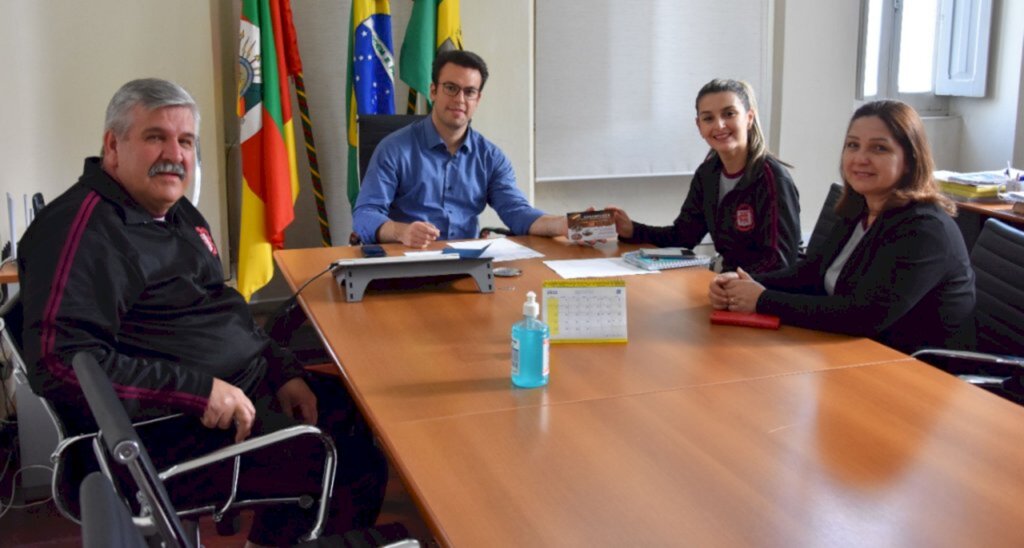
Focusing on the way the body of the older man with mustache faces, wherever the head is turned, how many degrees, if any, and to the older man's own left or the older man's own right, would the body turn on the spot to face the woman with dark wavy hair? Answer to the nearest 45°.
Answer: approximately 45° to the older man's own left

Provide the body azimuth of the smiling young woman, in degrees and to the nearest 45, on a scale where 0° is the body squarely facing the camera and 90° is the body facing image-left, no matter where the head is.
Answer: approximately 45°

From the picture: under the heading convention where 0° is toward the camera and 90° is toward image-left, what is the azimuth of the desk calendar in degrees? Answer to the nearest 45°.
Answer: approximately 0°

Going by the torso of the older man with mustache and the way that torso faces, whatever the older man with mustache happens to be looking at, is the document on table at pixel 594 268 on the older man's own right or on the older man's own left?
on the older man's own left

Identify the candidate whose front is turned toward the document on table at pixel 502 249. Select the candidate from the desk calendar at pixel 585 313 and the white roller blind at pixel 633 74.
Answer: the white roller blind

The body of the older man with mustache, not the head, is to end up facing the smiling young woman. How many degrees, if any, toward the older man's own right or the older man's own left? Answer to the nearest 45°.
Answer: approximately 45° to the older man's own left

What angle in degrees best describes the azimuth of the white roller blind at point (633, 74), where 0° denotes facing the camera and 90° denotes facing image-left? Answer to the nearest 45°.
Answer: approximately 0°

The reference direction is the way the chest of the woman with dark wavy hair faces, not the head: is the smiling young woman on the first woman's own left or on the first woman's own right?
on the first woman's own right

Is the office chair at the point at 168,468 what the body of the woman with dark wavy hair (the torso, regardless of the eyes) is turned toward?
yes

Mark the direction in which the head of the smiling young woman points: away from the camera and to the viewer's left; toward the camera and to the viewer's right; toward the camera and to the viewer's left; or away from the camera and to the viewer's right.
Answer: toward the camera and to the viewer's left

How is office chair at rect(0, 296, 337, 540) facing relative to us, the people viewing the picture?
facing to the right of the viewer

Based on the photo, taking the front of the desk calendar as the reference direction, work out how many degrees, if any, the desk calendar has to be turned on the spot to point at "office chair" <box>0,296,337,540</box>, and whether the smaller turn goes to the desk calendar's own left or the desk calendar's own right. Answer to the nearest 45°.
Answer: approximately 45° to the desk calendar's own right

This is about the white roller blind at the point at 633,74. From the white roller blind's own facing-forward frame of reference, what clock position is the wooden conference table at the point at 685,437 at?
The wooden conference table is roughly at 12 o'clock from the white roller blind.

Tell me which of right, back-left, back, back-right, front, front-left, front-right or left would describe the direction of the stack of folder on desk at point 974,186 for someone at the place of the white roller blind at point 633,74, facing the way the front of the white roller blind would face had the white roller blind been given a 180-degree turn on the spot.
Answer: back-right
